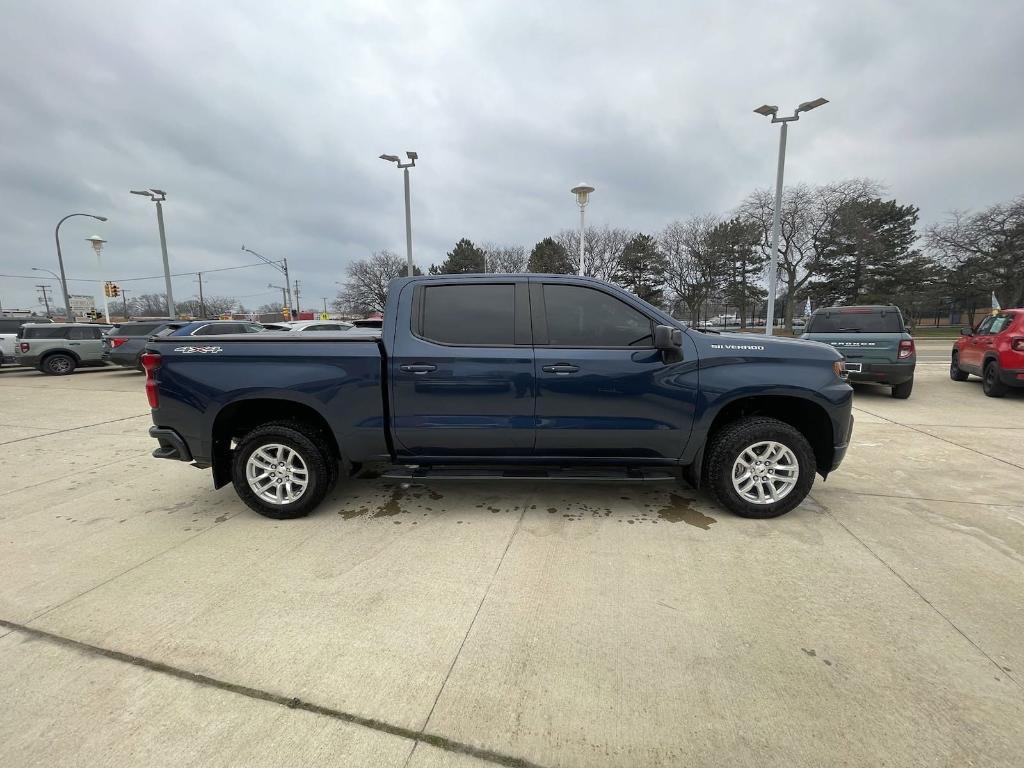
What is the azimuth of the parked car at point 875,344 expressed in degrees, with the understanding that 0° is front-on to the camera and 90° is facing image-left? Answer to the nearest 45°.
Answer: approximately 180°

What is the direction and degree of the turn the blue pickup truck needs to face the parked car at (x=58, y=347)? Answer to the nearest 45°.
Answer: approximately 135° to its left

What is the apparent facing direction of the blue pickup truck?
to the viewer's right

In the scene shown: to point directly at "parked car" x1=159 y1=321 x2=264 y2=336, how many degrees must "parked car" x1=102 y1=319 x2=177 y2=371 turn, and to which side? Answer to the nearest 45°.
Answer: approximately 90° to its right
